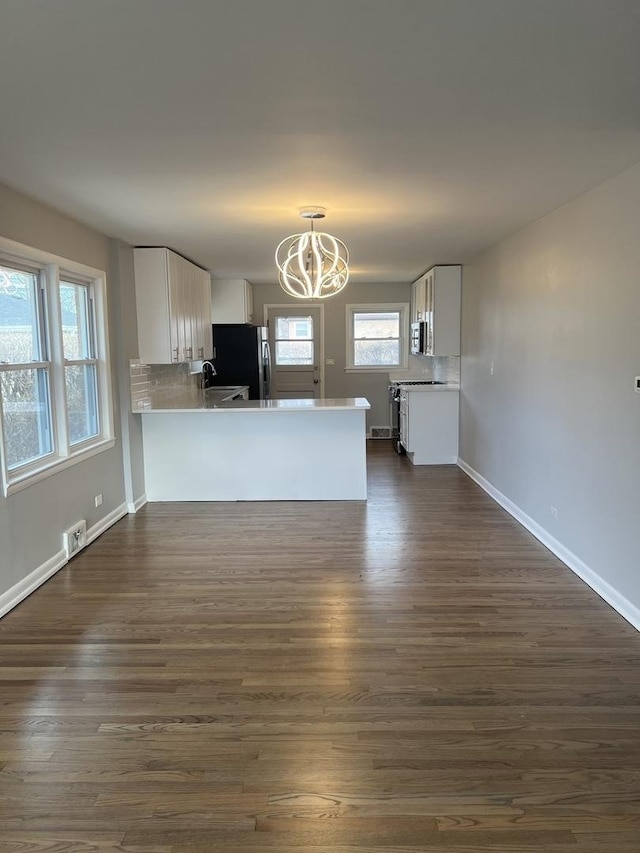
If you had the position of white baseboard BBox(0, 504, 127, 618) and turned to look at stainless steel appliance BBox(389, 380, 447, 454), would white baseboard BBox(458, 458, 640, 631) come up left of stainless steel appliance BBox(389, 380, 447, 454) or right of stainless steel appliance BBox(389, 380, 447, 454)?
right

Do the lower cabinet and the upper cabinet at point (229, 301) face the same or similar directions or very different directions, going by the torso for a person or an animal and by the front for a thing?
very different directions

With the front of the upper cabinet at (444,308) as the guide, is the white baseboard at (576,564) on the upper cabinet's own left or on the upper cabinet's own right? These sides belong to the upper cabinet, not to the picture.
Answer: on the upper cabinet's own left

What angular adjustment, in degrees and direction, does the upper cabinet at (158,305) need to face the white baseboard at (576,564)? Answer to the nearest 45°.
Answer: approximately 45° to its right

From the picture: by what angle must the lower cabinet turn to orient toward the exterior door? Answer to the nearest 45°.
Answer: approximately 45° to its right

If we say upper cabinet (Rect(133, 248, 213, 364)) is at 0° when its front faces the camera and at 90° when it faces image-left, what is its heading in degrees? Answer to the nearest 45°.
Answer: approximately 270°

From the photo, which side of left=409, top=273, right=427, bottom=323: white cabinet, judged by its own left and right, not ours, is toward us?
left

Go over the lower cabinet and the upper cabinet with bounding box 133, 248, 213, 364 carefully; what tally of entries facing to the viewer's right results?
1

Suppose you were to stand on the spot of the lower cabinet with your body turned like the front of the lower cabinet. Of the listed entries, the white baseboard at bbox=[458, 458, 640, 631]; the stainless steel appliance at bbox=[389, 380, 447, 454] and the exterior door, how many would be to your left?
1

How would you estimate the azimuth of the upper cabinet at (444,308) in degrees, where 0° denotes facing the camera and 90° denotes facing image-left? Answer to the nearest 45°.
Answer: approximately 90°
